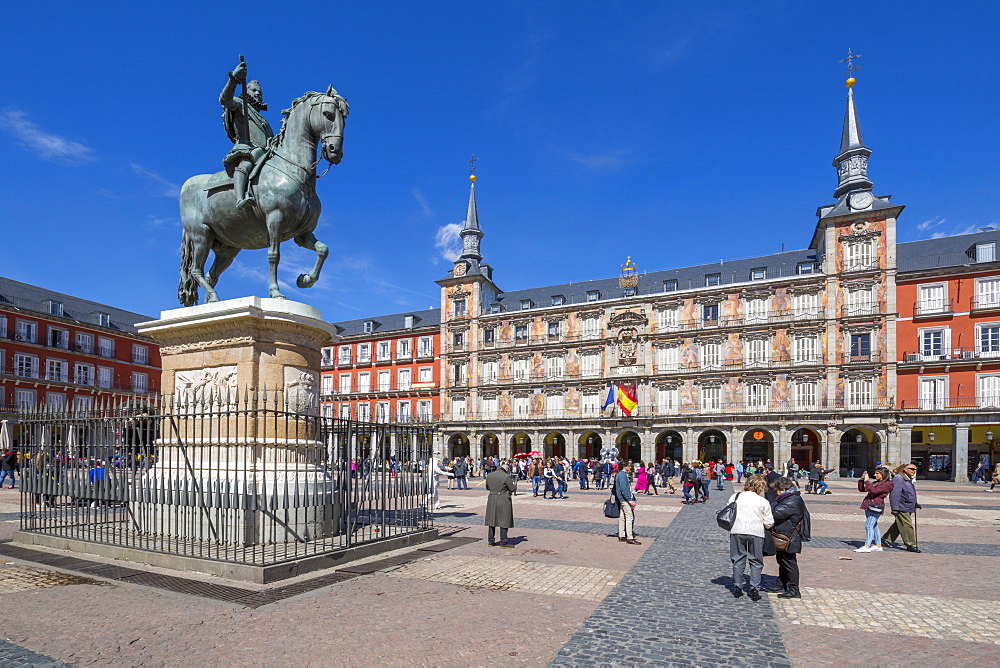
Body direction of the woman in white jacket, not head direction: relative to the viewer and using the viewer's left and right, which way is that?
facing away from the viewer and to the right of the viewer

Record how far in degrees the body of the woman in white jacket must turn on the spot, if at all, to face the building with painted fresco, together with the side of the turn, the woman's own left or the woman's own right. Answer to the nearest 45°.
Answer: approximately 45° to the woman's own left

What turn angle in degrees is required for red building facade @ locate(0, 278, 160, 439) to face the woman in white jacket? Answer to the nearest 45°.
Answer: approximately 45° to its right

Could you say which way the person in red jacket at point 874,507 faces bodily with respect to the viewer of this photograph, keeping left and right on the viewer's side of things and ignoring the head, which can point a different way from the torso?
facing to the left of the viewer

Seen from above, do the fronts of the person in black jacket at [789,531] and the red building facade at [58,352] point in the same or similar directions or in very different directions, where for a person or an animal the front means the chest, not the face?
very different directions
